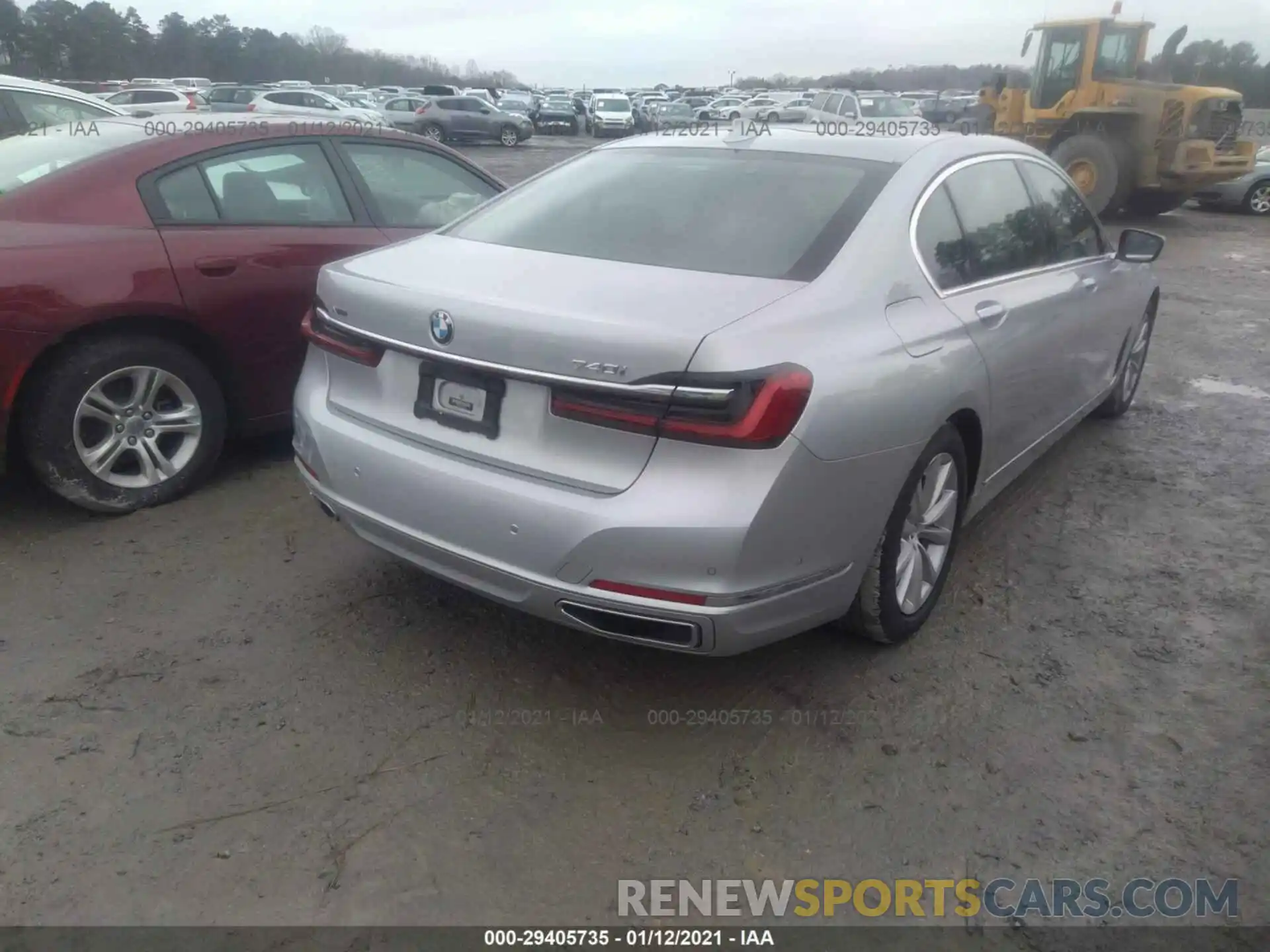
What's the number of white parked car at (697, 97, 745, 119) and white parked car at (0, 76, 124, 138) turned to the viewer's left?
1

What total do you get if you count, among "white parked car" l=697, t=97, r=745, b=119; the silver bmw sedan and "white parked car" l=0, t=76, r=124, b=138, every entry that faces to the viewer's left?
1

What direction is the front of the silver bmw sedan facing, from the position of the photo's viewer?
facing away from the viewer and to the right of the viewer

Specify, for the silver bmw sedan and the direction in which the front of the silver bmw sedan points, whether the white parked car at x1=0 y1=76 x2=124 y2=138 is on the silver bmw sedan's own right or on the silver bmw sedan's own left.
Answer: on the silver bmw sedan's own left

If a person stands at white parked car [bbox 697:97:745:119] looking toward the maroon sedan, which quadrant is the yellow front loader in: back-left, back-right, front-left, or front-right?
front-left

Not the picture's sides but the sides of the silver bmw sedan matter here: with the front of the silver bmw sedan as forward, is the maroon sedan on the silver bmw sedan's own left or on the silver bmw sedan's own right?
on the silver bmw sedan's own left

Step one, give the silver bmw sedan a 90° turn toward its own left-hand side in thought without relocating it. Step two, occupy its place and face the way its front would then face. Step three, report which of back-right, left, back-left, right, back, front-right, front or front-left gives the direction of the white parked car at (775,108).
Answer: front-right
